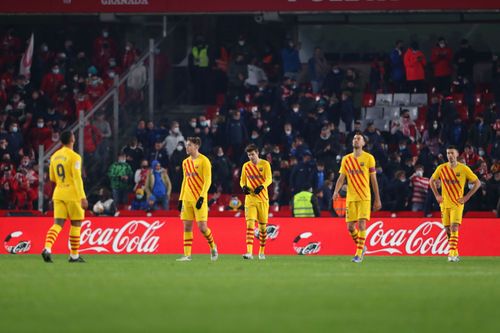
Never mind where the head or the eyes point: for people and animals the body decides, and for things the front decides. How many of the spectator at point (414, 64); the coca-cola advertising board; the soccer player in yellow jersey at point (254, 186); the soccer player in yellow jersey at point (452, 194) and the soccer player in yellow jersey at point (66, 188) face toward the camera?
4

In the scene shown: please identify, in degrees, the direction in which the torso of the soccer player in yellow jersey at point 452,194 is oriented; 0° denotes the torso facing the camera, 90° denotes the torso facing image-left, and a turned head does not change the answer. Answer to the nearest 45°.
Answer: approximately 0°

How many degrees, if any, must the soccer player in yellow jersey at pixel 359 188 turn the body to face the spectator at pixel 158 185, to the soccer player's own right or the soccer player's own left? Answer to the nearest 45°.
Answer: approximately 135° to the soccer player's own right

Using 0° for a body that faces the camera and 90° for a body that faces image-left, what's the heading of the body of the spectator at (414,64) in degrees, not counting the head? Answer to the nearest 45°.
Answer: approximately 0°

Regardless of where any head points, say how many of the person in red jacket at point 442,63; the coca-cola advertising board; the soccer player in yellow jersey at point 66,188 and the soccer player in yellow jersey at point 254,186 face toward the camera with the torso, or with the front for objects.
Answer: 3

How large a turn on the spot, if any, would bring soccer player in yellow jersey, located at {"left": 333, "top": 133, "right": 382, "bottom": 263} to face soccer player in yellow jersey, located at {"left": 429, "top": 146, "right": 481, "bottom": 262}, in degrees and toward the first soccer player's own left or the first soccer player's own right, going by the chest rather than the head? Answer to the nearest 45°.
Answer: approximately 135° to the first soccer player's own left

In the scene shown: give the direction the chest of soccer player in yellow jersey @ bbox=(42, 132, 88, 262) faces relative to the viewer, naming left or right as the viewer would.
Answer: facing away from the viewer and to the right of the viewer
